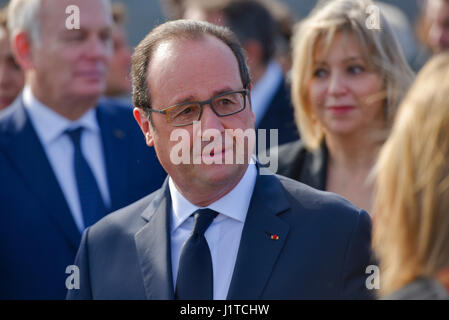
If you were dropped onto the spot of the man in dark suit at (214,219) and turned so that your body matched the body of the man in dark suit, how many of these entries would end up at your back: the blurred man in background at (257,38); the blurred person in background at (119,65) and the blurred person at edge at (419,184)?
2

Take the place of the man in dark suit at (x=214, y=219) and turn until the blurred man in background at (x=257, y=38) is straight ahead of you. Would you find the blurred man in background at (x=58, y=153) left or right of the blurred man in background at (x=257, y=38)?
left
